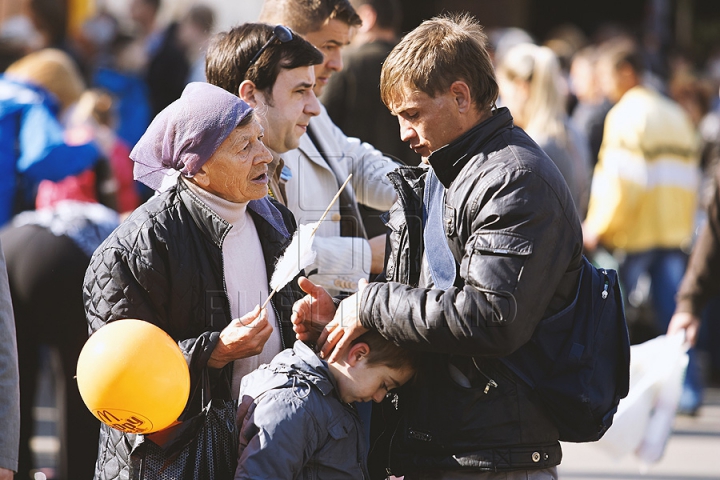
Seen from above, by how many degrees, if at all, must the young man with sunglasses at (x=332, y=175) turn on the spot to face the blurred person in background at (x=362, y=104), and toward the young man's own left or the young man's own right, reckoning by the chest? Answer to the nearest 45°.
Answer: approximately 135° to the young man's own left

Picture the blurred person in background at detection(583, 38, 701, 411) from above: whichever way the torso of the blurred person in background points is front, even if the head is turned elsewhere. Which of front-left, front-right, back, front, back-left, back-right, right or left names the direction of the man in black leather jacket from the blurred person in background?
back-left

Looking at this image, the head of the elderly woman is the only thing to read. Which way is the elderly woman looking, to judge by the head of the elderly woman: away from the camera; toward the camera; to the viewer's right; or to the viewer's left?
to the viewer's right

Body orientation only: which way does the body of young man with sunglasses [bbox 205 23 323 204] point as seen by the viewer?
to the viewer's right

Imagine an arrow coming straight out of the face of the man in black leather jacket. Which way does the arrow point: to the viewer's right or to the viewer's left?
to the viewer's left
